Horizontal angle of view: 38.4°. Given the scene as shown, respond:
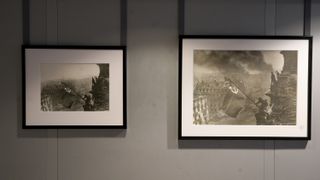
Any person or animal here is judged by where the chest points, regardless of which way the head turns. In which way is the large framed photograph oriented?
toward the camera

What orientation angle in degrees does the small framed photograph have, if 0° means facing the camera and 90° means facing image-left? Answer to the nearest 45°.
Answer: approximately 0°
